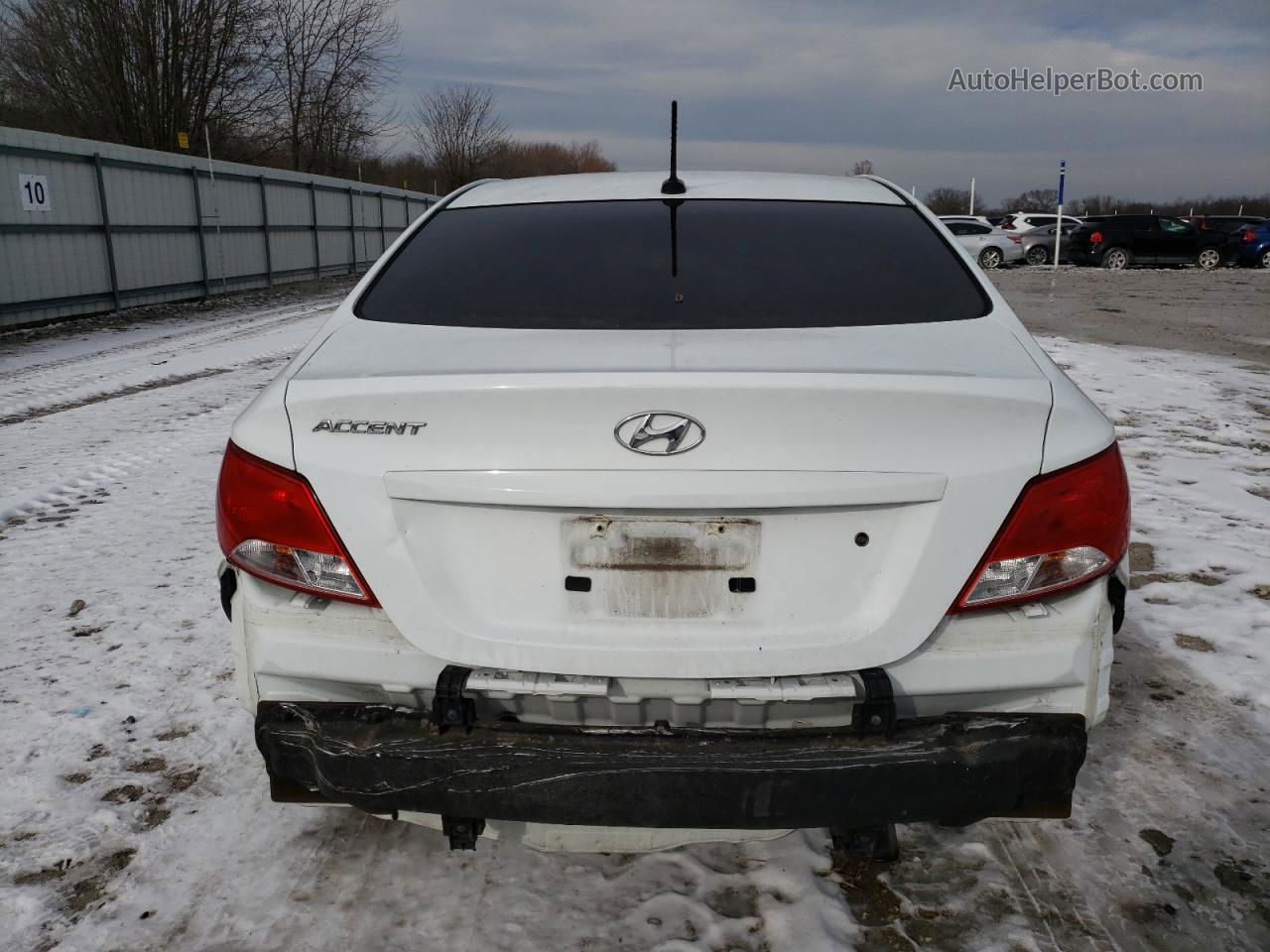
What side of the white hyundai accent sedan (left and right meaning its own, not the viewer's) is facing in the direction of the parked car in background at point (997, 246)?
front

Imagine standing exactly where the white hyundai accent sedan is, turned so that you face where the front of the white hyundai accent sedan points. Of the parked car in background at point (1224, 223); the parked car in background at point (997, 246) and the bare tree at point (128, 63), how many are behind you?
0

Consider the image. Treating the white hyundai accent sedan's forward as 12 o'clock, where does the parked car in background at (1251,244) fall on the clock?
The parked car in background is roughly at 1 o'clock from the white hyundai accent sedan.

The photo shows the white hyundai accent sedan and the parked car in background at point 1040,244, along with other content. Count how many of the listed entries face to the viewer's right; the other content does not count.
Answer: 1

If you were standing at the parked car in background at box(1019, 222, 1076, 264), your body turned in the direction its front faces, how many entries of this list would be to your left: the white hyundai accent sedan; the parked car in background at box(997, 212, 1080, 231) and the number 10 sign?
1

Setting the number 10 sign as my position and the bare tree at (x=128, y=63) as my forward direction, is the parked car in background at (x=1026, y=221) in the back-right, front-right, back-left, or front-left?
front-right

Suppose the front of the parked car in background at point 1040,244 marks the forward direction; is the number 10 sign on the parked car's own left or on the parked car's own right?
on the parked car's own right

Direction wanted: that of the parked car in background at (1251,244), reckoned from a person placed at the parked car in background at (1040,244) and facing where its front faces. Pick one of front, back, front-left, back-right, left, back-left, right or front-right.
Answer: front

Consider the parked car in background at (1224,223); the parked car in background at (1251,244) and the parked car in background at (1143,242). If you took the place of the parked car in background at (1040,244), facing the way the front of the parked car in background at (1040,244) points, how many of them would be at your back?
0

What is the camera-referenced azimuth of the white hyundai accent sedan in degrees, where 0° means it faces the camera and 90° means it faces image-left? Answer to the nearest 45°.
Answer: approximately 180°

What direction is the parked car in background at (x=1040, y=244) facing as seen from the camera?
to the viewer's right

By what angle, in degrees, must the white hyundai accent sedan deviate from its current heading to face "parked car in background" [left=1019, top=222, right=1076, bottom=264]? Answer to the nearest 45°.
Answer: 0° — it already faces it

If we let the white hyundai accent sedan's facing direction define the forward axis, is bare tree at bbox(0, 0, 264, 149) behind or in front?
in front

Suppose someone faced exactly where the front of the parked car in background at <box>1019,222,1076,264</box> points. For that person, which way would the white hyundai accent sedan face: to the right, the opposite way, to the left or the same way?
to the left

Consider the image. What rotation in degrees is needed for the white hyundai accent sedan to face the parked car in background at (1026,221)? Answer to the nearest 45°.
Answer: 0° — it already faces it

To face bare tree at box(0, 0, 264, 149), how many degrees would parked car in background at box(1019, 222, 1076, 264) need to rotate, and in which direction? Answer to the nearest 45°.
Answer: approximately 135° to its right

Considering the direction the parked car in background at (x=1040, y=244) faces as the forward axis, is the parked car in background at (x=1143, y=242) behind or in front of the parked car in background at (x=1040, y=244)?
in front

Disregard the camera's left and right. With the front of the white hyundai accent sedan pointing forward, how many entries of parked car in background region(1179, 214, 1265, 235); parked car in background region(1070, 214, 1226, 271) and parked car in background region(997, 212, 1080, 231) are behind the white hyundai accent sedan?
0

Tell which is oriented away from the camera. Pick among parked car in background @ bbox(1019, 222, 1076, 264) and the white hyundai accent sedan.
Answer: the white hyundai accent sedan
